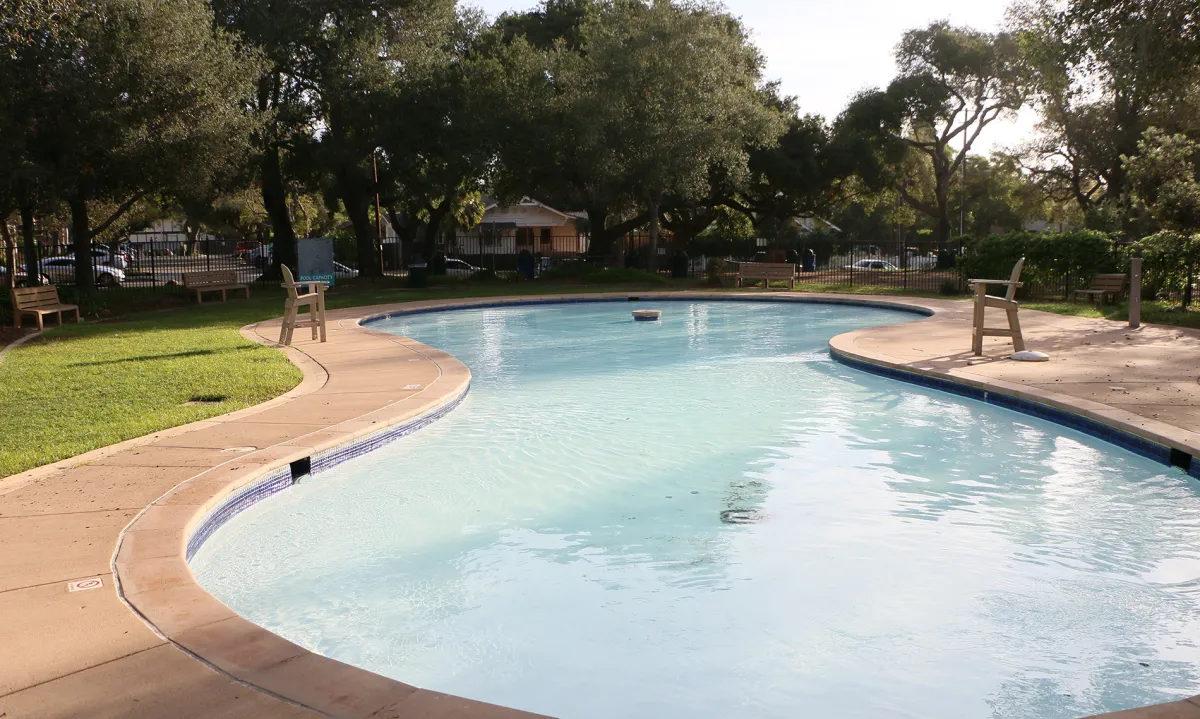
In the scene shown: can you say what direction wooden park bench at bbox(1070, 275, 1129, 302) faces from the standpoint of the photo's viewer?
facing the viewer and to the left of the viewer

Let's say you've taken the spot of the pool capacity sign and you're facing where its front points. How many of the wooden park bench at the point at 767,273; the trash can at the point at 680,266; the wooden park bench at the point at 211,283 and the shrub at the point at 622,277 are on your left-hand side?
3

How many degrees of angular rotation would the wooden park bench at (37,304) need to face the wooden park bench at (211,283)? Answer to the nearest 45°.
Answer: approximately 90° to its left

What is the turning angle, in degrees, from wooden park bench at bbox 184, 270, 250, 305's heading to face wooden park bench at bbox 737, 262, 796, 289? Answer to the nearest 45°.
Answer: approximately 45° to its left

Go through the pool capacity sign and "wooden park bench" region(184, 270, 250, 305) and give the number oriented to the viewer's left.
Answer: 0

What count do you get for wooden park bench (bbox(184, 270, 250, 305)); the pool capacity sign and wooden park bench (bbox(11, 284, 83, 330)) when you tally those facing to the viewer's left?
0

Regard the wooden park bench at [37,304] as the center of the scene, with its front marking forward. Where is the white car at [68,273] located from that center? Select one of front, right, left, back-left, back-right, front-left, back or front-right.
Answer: back-left

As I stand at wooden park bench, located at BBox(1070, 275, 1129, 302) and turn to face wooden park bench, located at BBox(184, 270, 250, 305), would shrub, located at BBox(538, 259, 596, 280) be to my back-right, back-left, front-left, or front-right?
front-right

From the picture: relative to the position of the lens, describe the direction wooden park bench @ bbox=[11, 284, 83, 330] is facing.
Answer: facing the viewer and to the right of the viewer

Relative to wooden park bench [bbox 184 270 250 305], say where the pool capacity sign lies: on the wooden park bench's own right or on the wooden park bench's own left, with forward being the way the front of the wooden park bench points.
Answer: on the wooden park bench's own left

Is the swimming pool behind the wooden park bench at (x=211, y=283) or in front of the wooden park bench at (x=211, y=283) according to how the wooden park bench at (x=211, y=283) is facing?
in front

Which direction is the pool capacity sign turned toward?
toward the camera
